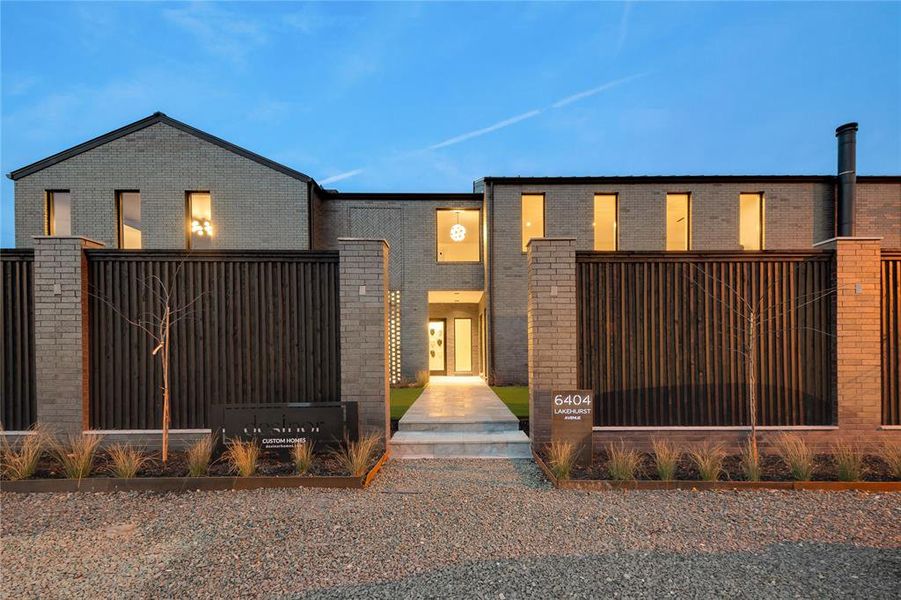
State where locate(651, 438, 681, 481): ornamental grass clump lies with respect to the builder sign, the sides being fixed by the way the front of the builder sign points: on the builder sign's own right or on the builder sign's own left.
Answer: on the builder sign's own left

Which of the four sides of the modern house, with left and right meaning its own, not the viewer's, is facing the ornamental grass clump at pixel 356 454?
front

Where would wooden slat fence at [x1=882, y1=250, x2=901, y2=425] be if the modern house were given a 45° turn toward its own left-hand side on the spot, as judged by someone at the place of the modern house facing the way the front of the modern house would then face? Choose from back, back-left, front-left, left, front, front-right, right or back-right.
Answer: front

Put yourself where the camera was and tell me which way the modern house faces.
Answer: facing the viewer

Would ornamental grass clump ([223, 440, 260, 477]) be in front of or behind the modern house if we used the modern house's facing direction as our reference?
in front

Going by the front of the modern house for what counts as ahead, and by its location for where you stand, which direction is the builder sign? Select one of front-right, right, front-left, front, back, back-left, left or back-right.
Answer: front

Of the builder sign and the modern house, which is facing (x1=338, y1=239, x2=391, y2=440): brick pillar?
the modern house

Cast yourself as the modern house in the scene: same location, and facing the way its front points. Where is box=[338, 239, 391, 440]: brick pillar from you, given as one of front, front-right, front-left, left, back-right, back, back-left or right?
front

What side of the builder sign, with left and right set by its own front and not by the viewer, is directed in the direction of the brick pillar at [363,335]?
left

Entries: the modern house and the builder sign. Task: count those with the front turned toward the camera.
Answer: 2

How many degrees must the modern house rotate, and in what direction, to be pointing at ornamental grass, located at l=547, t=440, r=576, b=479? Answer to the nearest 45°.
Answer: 0° — it already faces it

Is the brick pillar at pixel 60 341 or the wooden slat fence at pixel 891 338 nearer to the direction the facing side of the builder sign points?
the wooden slat fence

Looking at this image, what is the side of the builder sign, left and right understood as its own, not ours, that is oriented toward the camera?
front
